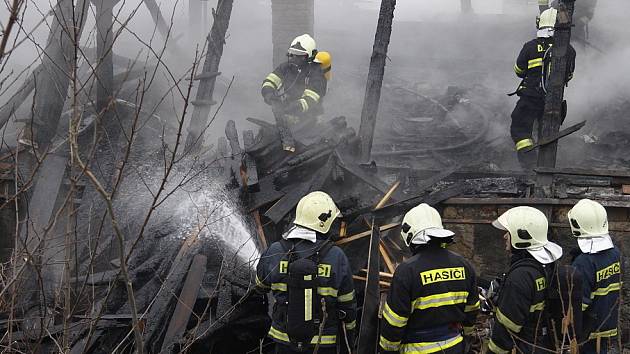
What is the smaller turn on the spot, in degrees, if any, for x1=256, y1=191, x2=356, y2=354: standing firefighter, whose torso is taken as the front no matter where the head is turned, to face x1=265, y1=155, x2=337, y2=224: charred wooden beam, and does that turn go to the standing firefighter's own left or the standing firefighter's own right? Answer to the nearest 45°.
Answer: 0° — they already face it

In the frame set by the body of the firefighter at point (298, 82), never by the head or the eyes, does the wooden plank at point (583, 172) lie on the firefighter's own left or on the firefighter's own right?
on the firefighter's own left

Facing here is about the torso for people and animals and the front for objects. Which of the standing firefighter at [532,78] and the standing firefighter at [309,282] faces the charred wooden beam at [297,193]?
the standing firefighter at [309,282]

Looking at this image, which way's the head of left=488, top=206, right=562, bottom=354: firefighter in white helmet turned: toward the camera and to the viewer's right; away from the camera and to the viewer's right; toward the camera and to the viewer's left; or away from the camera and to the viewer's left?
away from the camera and to the viewer's left

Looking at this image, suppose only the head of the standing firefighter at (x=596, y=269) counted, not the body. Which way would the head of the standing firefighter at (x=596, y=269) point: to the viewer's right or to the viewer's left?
to the viewer's left

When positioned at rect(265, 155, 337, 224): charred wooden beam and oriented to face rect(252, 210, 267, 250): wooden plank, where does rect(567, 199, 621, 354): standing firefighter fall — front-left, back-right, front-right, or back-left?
back-left

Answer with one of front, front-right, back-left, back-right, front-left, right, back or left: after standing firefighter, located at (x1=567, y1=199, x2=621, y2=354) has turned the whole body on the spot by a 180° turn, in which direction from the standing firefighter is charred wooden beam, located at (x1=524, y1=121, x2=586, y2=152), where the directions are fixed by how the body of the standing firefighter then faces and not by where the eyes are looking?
back-left

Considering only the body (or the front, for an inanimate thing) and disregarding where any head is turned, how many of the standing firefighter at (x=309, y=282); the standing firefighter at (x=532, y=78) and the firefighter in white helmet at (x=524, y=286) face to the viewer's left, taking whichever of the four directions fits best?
1

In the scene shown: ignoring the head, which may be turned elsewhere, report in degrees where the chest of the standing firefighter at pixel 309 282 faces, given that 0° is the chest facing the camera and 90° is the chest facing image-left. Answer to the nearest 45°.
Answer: approximately 180°
